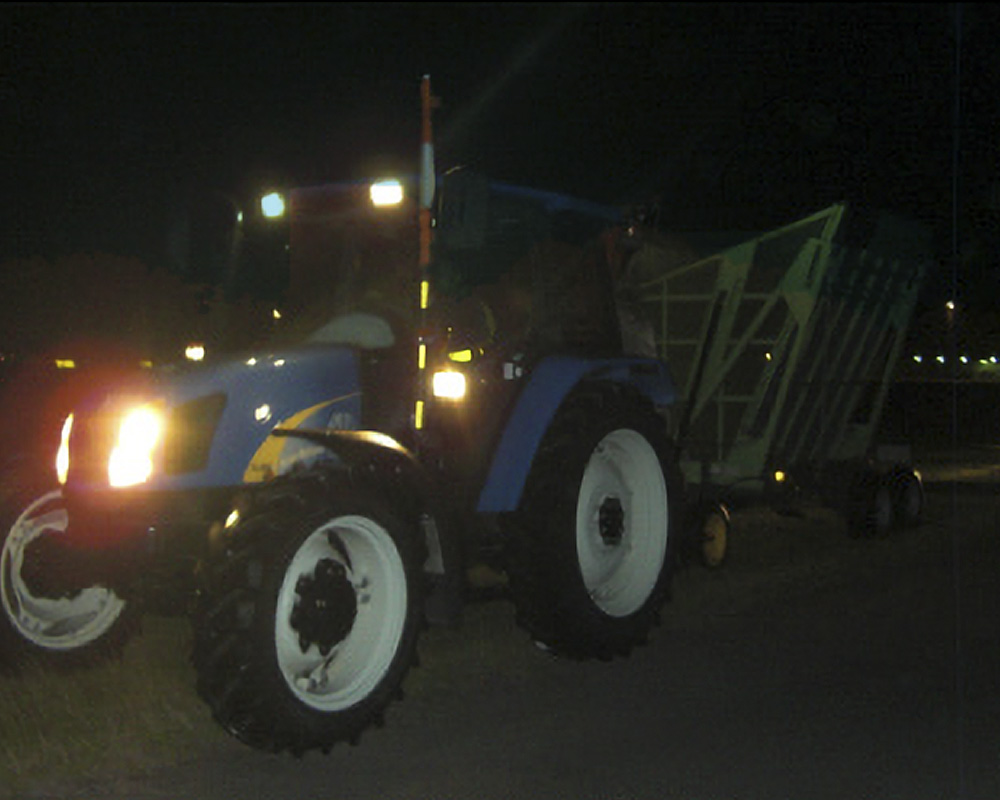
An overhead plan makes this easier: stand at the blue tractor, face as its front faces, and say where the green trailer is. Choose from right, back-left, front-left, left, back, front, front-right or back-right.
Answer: back

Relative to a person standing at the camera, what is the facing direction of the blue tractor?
facing the viewer and to the left of the viewer
